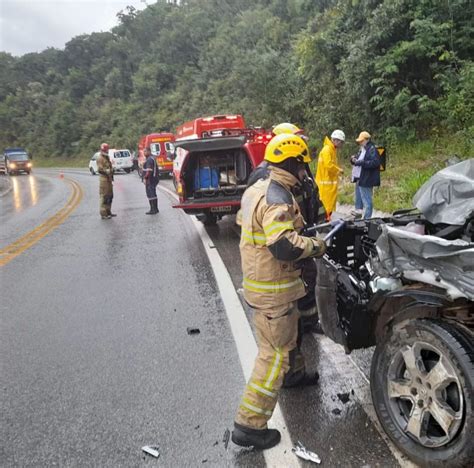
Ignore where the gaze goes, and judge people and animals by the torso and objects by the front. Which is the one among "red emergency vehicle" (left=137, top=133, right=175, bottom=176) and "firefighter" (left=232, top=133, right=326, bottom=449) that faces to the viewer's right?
the firefighter

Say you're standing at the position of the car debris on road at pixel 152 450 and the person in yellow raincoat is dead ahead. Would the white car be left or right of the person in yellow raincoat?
left

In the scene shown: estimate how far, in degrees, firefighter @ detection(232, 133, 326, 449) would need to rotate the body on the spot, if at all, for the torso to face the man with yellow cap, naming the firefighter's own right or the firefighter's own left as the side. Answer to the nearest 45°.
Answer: approximately 90° to the firefighter's own left

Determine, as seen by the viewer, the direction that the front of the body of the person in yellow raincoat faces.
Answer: to the viewer's right

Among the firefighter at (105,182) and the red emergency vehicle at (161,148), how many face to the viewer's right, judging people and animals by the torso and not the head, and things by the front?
1

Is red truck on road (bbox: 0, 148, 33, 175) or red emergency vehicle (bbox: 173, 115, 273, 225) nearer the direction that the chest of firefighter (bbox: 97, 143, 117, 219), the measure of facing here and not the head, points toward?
the red emergency vehicle

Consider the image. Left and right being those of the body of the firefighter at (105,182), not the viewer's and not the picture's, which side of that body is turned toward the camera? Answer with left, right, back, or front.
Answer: right

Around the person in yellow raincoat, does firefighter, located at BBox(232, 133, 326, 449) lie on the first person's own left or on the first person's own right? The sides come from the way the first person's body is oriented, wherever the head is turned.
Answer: on the first person's own right
